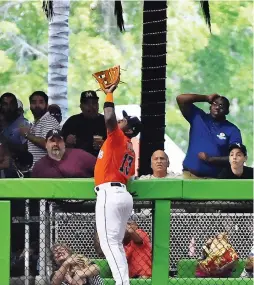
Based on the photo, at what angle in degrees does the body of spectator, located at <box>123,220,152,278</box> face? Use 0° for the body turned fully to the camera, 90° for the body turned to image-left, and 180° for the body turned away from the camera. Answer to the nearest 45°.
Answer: approximately 45°

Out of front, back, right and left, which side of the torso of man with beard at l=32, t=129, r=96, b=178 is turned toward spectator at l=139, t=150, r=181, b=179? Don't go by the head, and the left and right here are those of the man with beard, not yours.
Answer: left

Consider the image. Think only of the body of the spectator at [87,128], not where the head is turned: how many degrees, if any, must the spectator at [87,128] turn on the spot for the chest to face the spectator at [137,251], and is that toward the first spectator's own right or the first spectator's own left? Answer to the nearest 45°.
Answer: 0° — they already face them

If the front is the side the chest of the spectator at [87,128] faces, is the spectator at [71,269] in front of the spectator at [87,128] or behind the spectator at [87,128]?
in front

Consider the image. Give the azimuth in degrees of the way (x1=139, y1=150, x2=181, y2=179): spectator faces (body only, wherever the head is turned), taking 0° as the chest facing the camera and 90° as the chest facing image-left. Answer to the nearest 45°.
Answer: approximately 0°
